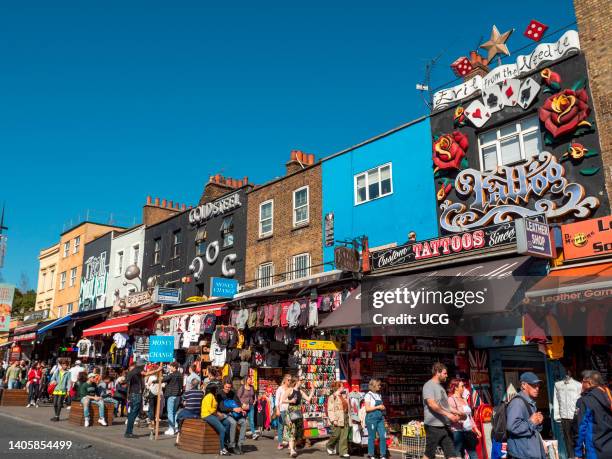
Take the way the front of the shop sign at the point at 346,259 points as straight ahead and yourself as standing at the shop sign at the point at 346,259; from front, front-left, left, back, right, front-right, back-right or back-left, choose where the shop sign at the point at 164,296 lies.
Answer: back

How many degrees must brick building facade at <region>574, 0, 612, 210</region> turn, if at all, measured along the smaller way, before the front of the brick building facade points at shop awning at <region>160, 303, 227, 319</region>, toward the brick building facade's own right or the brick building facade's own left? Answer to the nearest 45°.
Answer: approximately 45° to the brick building facade's own right

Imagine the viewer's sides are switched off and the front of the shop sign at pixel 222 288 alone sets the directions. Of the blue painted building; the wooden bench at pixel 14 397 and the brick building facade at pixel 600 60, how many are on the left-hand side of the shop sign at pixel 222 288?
2

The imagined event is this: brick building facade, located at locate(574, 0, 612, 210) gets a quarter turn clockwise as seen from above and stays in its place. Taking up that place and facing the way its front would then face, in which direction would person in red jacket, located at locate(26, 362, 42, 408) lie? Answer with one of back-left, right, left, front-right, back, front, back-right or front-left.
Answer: front-left

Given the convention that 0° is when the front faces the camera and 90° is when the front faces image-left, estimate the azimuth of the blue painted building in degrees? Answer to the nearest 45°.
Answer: approximately 45°

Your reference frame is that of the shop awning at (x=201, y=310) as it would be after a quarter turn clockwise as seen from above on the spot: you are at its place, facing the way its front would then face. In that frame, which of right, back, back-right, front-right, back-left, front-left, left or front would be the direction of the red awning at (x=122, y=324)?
front

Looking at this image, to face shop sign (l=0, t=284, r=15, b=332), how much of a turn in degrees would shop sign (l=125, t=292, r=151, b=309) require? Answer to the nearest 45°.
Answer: approximately 90° to its right

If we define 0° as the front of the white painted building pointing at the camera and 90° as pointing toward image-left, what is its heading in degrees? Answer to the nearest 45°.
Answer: approximately 45°

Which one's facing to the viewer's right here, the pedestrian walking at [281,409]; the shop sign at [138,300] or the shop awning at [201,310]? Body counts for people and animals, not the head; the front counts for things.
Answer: the pedestrian walking
